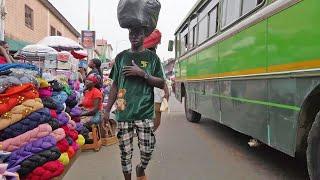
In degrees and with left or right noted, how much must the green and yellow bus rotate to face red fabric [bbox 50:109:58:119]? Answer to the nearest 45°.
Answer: approximately 45° to its left

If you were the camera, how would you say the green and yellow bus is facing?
facing away from the viewer and to the left of the viewer

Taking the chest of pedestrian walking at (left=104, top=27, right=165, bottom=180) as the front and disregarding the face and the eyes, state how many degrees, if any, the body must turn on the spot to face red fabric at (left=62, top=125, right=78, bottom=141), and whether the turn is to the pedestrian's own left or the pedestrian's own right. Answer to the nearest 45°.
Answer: approximately 135° to the pedestrian's own right

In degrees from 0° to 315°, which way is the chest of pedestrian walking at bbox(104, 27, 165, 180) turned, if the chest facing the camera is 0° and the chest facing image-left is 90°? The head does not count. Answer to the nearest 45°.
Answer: approximately 0°

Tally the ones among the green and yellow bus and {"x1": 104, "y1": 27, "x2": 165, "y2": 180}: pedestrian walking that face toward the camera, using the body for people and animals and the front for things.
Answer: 1

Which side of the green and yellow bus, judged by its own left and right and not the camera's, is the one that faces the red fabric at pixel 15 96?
left

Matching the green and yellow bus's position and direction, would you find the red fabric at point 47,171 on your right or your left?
on your left

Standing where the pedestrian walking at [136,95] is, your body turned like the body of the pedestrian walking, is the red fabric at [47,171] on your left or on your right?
on your right
